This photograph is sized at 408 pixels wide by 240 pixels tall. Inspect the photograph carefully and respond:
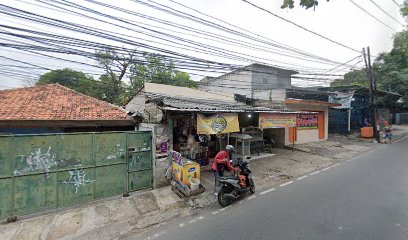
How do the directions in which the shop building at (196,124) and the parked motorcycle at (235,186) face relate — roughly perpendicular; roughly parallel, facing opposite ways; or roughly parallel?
roughly perpendicular

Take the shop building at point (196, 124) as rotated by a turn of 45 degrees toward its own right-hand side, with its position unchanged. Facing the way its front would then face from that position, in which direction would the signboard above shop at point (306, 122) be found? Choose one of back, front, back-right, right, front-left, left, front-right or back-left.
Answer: back-left

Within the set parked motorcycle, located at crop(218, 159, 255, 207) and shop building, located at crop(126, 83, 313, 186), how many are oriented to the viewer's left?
0

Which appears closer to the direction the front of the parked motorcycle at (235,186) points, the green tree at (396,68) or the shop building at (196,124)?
the green tree

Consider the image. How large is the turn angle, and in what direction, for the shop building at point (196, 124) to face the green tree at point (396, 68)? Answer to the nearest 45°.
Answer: approximately 90° to its left

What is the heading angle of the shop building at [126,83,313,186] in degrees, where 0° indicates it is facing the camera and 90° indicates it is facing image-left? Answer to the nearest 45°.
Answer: approximately 315°

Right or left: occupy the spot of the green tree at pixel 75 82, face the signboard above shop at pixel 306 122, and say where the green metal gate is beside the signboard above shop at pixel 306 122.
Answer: right

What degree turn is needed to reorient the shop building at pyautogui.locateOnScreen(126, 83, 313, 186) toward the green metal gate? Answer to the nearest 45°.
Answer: approximately 90° to its right

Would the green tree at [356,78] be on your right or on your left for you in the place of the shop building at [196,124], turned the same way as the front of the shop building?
on your left

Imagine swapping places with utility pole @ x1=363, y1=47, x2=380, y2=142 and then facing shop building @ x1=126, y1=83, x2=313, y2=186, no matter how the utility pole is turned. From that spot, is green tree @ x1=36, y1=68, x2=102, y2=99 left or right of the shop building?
right

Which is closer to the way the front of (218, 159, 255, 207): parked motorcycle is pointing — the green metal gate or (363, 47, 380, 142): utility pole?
the utility pole
